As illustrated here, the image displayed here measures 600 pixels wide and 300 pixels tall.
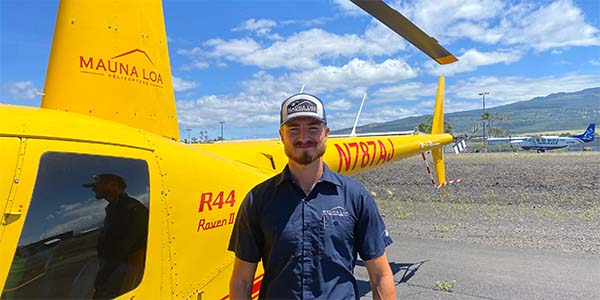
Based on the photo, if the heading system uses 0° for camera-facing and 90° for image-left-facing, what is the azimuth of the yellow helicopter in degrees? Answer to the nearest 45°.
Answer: approximately 45°

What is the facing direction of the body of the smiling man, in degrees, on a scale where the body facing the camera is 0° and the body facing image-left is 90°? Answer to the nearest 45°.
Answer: approximately 0°

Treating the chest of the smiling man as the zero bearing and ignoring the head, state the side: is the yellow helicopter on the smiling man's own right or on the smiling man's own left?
on the smiling man's own right

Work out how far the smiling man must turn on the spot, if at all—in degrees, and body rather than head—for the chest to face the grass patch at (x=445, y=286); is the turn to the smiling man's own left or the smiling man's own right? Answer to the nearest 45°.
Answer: approximately 135° to the smiling man's own left

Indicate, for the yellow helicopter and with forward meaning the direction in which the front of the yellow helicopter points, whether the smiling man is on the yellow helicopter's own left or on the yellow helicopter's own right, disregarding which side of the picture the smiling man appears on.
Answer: on the yellow helicopter's own left
